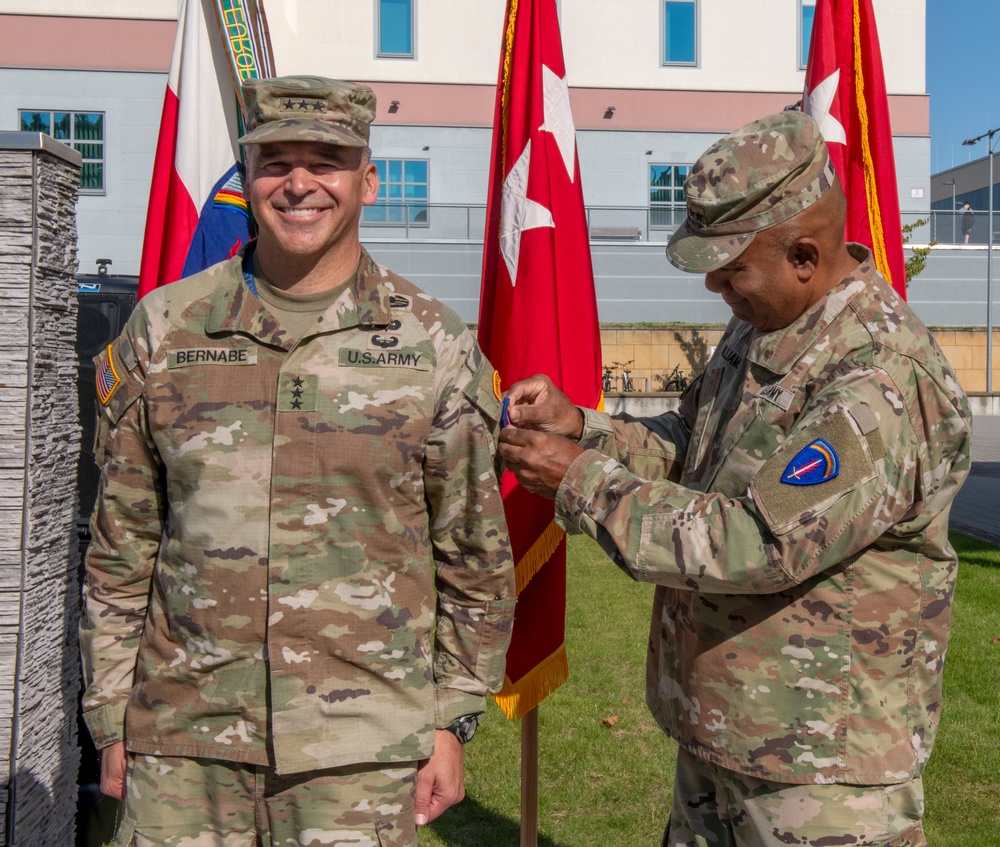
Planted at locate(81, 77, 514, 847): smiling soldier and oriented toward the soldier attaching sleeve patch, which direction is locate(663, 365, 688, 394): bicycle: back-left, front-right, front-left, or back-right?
front-left

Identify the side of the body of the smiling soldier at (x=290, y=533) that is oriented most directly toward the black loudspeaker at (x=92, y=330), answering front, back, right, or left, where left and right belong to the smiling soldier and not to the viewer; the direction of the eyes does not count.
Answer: back

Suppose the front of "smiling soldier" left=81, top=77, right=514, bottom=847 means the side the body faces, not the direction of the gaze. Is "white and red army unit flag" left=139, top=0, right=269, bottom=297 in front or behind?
behind

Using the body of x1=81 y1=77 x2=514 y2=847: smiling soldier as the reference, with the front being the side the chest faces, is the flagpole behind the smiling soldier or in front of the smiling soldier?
behind

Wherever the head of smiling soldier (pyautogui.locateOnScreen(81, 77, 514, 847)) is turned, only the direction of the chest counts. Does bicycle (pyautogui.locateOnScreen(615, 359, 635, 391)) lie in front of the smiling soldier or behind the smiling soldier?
behind

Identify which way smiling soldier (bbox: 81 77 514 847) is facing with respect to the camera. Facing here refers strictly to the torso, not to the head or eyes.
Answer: toward the camera

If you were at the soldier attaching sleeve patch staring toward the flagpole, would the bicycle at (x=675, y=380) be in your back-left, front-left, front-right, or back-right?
front-right

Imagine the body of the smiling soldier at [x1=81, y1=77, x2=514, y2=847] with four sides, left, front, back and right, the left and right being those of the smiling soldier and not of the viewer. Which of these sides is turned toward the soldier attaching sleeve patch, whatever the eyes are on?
left

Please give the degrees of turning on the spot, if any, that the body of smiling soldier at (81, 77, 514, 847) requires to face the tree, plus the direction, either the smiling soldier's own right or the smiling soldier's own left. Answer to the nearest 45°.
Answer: approximately 135° to the smiling soldier's own left

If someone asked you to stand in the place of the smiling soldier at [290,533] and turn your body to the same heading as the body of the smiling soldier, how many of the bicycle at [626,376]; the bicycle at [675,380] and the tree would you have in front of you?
0

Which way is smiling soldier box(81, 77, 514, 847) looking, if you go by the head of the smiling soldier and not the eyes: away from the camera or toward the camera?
toward the camera

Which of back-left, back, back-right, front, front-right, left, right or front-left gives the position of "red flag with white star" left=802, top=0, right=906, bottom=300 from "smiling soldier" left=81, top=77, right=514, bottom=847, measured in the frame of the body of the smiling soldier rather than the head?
back-left
